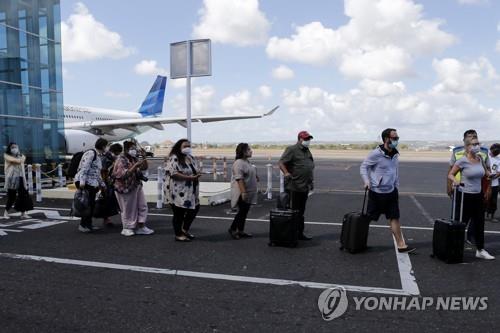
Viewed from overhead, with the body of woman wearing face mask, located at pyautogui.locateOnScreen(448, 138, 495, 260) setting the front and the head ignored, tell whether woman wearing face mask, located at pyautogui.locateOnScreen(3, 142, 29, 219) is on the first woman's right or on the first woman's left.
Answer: on the first woman's right

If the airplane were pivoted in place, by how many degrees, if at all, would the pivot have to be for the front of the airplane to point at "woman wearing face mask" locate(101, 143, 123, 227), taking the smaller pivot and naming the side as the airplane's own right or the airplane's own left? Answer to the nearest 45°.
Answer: approximately 45° to the airplane's own left
